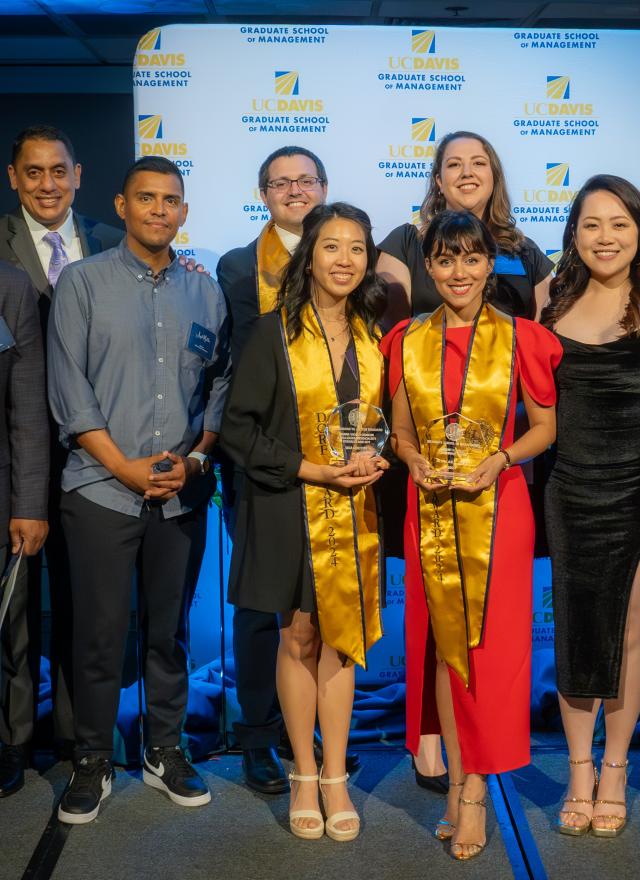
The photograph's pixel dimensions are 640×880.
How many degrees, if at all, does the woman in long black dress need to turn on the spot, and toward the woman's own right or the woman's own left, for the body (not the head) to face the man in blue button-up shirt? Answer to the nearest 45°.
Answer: approximately 90° to the woman's own right

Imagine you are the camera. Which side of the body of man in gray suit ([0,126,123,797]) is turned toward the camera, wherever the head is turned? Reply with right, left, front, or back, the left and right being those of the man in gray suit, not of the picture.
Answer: front

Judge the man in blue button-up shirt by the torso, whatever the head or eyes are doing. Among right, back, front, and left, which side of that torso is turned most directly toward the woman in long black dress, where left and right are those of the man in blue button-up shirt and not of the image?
left

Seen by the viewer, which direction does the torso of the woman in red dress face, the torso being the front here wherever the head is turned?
toward the camera

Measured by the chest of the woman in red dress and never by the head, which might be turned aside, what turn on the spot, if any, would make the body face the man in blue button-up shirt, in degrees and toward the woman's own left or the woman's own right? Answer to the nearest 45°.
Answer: approximately 90° to the woman's own right

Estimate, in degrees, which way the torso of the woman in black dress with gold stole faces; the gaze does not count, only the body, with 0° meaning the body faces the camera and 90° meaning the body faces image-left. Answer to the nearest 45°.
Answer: approximately 315°

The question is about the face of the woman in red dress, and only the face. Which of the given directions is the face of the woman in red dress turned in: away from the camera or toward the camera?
toward the camera
